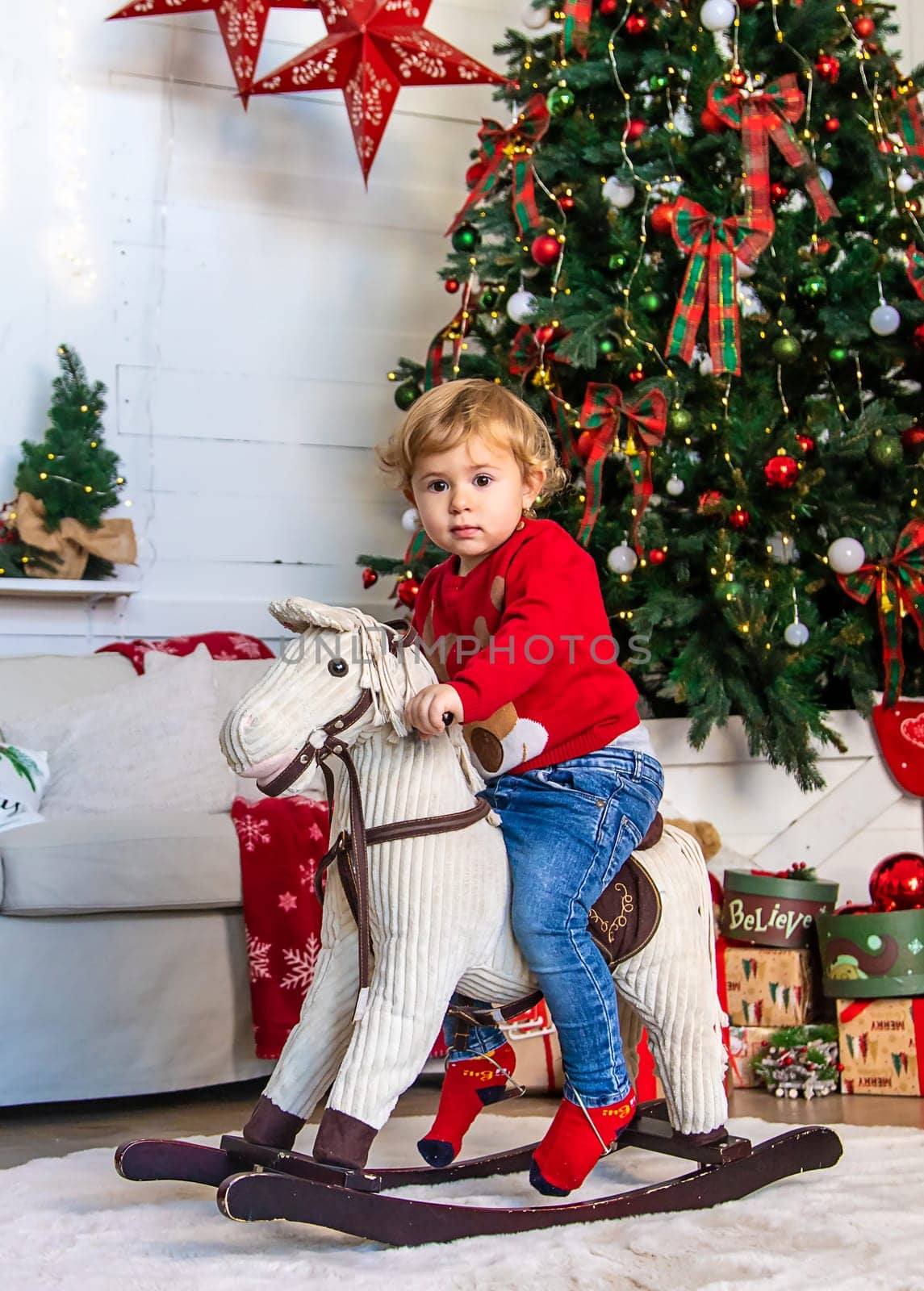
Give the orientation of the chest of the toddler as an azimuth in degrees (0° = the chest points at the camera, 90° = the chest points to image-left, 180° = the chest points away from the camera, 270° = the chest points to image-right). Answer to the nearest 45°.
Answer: approximately 45°

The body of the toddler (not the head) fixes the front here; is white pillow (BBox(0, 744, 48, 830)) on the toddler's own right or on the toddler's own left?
on the toddler's own right

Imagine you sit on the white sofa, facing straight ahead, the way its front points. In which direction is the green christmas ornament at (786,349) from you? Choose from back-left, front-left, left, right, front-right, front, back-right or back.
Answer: left

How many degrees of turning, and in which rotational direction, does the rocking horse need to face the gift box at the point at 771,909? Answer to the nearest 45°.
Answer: approximately 180°

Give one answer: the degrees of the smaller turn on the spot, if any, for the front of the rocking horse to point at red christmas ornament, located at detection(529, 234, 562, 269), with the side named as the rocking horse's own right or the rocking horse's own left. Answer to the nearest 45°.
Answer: approximately 135° to the rocking horse's own right

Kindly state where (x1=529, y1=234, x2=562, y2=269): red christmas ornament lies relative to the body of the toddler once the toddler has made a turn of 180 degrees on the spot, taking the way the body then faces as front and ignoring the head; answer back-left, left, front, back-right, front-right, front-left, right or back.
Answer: front-left

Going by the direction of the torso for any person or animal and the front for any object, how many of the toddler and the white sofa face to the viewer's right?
0

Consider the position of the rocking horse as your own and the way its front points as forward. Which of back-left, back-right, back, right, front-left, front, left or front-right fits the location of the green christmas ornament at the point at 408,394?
back-right

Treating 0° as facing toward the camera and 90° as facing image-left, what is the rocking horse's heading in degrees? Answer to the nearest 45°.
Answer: approximately 45°

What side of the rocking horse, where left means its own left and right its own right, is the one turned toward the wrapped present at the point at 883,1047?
back

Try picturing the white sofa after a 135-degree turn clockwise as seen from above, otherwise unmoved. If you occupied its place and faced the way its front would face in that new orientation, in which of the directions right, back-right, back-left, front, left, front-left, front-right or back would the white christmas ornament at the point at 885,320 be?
back-right

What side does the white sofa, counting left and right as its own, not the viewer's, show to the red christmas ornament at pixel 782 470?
left

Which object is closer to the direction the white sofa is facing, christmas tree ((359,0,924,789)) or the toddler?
the toddler
